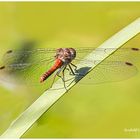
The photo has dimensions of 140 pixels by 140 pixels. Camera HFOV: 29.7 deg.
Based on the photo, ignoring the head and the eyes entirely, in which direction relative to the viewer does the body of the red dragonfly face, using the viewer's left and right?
facing away from the viewer and to the right of the viewer
